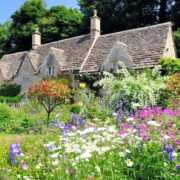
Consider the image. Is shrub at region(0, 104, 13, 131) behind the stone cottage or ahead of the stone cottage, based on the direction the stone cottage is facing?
ahead

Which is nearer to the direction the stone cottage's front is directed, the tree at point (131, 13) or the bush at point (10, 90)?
the bush

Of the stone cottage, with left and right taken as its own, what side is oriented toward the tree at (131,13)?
back

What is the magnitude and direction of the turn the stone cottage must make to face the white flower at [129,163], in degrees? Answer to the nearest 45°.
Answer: approximately 45° to its left

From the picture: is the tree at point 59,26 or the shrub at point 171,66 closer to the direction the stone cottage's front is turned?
the shrub

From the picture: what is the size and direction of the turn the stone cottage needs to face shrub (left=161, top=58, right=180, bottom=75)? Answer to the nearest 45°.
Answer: approximately 90° to its left

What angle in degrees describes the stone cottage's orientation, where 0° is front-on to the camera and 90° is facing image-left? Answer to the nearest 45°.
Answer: approximately 45°

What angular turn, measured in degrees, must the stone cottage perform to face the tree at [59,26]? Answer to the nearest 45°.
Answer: approximately 135° to its right

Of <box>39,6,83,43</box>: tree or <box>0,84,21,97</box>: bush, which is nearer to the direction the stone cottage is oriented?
the bush

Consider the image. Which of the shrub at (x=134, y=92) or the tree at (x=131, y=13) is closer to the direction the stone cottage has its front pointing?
the shrub

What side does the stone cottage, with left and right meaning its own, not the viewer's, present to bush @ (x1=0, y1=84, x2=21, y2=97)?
right
